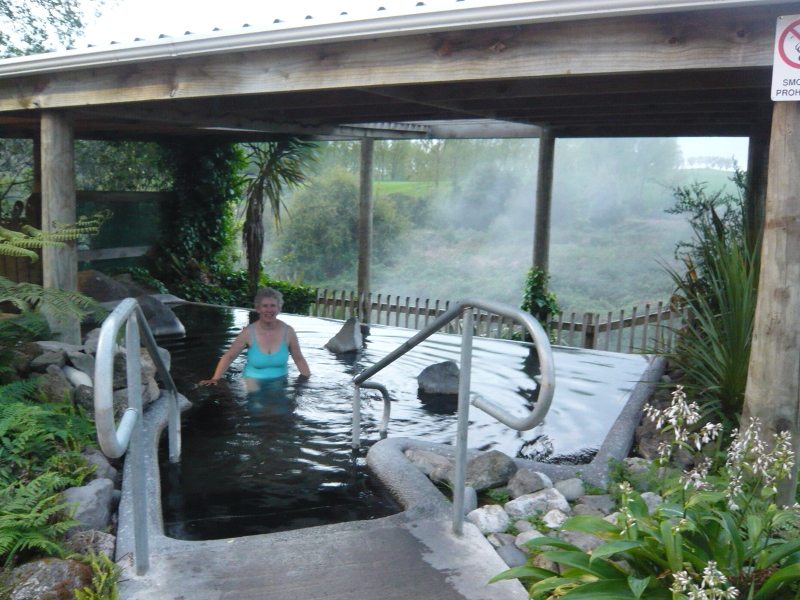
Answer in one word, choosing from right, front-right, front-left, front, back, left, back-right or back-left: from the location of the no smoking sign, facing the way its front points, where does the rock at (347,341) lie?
back-right

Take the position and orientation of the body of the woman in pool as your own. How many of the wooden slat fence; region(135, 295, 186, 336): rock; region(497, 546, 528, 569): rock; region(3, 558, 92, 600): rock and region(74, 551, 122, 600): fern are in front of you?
3

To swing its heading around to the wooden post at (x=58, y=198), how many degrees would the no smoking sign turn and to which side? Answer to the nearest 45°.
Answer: approximately 90° to its right

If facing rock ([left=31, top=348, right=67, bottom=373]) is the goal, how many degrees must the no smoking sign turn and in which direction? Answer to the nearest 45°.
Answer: approximately 90° to its right

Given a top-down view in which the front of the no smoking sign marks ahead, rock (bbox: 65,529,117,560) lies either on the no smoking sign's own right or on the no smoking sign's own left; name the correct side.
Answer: on the no smoking sign's own right

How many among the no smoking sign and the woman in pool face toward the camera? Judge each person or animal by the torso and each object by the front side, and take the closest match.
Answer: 2

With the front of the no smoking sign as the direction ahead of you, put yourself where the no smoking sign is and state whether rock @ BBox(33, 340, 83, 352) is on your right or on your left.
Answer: on your right

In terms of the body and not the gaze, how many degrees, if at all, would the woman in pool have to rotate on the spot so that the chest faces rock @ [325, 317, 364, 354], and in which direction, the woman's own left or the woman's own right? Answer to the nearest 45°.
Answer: approximately 135° to the woman's own left

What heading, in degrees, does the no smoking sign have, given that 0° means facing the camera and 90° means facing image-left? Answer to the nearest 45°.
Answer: approximately 0°

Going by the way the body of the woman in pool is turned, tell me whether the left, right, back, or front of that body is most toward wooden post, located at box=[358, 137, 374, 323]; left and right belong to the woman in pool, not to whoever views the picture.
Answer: back

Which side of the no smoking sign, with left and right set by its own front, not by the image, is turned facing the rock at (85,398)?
right

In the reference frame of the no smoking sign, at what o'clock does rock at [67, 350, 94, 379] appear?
The rock is roughly at 3 o'clock from the no smoking sign.
